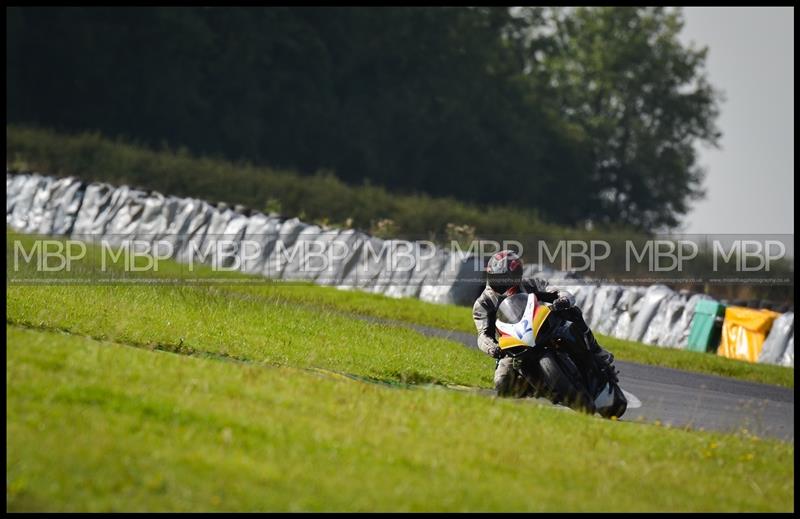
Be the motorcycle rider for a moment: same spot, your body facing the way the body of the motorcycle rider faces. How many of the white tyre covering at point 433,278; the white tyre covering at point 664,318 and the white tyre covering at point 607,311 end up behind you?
3

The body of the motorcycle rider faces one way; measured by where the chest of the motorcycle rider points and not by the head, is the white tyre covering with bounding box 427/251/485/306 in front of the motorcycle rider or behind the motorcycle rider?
behind

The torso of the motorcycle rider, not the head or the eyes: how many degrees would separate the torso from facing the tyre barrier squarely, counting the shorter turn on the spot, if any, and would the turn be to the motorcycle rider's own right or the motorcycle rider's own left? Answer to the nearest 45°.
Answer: approximately 180°

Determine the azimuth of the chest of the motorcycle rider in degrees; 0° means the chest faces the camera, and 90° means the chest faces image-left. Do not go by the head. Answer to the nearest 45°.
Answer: approximately 0°

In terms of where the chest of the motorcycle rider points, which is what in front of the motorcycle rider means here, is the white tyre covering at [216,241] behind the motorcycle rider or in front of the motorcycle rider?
behind

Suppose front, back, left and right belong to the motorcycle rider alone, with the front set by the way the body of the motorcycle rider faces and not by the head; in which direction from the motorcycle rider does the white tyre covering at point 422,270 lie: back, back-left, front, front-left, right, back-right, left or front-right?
back

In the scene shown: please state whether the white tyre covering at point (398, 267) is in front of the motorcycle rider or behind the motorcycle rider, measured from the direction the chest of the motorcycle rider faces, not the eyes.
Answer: behind

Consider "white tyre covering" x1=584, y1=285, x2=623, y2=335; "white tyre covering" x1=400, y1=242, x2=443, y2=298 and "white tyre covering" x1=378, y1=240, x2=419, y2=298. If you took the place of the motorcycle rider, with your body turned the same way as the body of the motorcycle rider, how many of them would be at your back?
3

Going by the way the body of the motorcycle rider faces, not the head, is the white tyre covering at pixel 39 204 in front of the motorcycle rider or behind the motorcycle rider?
behind

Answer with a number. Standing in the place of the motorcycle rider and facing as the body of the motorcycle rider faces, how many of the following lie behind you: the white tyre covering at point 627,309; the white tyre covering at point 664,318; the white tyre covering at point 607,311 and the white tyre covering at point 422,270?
4

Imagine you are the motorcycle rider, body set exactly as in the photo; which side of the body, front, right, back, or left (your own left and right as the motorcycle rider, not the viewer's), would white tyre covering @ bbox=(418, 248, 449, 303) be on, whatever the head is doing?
back
